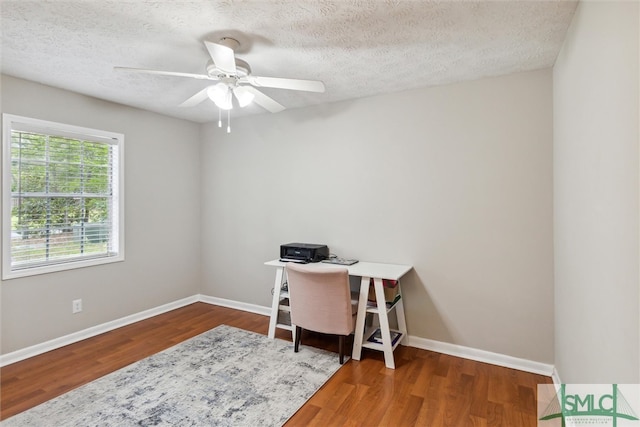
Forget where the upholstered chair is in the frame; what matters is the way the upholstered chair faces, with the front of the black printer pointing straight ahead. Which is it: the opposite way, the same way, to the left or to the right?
the opposite way

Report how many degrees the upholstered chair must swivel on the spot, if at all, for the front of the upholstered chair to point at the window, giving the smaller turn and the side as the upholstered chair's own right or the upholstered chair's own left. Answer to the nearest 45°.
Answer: approximately 135° to the upholstered chair's own left

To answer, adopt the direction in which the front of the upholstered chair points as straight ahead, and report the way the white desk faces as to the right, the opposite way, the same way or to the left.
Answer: the opposite way

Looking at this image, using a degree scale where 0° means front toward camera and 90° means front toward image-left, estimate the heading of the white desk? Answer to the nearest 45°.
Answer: approximately 45°

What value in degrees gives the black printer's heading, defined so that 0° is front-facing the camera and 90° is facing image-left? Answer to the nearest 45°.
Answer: approximately 45°

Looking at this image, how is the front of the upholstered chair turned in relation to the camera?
facing away from the viewer and to the right of the viewer

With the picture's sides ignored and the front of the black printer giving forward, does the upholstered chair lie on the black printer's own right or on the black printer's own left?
on the black printer's own left
